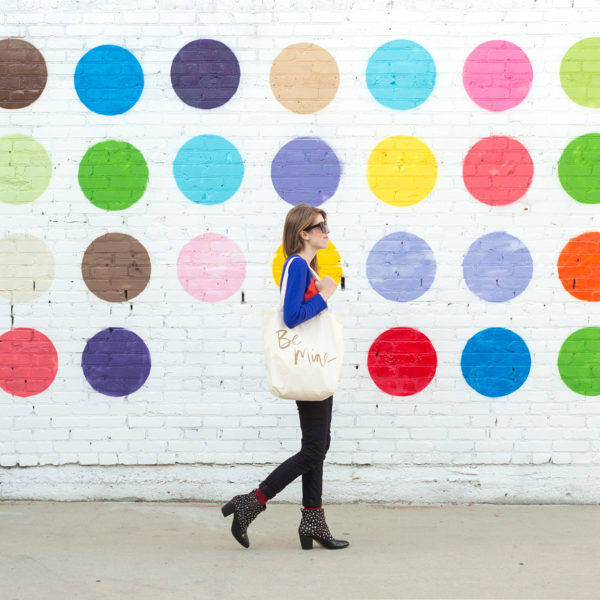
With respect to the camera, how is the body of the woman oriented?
to the viewer's right

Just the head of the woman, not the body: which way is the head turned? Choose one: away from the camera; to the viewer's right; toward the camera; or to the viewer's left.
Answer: to the viewer's right
